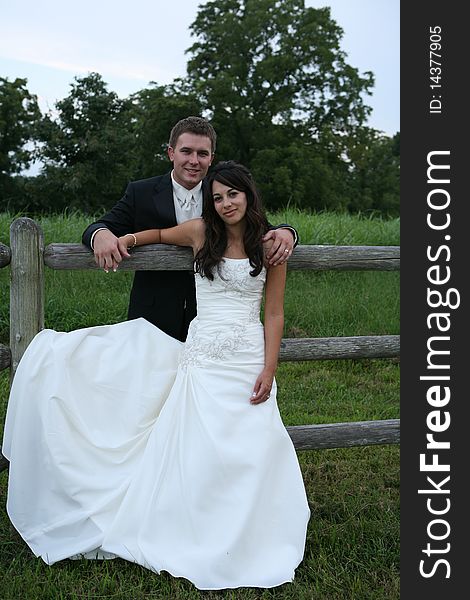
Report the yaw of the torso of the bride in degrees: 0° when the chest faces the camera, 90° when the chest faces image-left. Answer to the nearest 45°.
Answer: approximately 0°

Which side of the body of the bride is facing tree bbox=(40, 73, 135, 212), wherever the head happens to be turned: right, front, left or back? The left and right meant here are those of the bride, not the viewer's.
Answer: back

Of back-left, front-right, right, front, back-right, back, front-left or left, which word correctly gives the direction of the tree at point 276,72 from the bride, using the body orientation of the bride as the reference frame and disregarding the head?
back

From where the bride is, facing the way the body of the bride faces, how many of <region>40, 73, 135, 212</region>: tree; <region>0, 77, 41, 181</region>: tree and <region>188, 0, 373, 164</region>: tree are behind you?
3

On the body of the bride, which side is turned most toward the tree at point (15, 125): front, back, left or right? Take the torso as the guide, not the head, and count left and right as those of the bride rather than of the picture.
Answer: back
